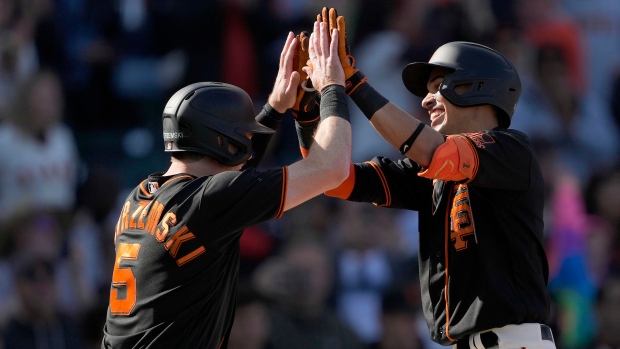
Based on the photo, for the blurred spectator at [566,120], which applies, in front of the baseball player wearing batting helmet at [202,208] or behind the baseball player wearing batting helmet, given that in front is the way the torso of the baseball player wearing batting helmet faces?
in front

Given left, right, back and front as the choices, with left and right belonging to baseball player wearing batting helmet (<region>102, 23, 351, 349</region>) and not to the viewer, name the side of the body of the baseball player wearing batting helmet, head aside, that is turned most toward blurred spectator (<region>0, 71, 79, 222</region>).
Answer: left

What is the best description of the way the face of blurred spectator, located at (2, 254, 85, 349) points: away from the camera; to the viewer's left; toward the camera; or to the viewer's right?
toward the camera

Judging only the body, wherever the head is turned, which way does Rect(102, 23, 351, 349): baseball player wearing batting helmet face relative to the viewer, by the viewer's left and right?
facing away from the viewer and to the right of the viewer

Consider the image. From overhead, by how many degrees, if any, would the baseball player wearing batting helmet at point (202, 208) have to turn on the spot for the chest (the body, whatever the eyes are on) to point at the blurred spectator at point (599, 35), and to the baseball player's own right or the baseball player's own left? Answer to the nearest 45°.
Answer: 0° — they already face them

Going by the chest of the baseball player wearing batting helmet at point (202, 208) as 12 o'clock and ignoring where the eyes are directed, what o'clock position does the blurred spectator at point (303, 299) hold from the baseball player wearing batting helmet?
The blurred spectator is roughly at 11 o'clock from the baseball player wearing batting helmet.

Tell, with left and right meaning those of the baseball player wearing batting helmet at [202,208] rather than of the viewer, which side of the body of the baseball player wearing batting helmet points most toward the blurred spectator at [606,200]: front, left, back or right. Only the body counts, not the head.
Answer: front

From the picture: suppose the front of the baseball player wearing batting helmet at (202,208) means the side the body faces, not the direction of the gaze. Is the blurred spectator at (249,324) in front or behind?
in front

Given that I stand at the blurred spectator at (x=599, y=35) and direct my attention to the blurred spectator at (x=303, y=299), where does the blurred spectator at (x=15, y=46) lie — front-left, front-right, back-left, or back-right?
front-right

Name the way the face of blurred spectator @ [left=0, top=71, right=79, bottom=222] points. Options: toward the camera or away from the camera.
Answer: toward the camera

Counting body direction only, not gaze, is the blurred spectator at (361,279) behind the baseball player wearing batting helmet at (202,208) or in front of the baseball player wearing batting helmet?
in front

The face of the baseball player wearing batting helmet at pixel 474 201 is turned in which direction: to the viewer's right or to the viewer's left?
to the viewer's left

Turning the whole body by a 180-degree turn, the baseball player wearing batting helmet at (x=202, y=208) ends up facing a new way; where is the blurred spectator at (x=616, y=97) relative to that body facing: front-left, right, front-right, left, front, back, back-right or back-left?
back

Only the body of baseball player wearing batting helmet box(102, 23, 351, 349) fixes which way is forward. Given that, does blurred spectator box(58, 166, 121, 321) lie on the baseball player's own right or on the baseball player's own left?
on the baseball player's own left

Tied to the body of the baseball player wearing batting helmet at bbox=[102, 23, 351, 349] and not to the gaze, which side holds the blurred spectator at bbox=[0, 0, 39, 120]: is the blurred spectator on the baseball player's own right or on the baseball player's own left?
on the baseball player's own left
